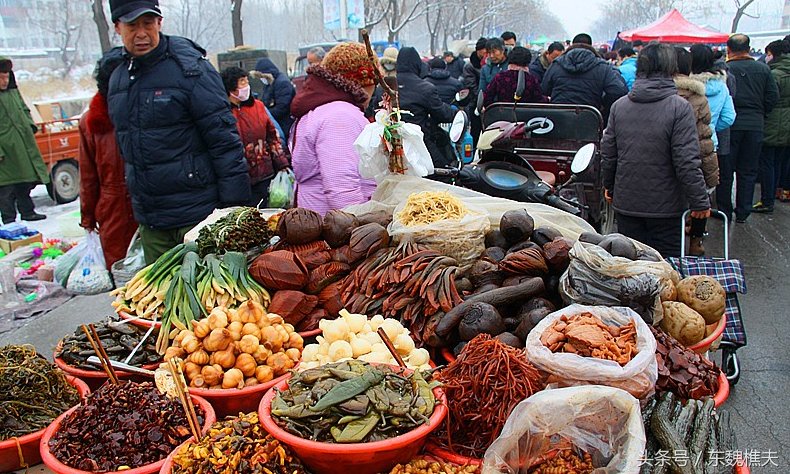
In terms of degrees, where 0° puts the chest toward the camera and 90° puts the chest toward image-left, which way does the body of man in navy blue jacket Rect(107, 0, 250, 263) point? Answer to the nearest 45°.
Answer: approximately 45°

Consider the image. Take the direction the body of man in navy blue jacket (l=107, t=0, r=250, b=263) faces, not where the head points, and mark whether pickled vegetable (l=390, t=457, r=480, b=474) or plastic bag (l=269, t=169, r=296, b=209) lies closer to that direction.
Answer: the pickled vegetable

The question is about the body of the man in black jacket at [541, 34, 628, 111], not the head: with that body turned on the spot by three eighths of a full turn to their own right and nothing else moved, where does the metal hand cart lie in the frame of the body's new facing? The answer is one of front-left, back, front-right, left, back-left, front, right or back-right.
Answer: front-right

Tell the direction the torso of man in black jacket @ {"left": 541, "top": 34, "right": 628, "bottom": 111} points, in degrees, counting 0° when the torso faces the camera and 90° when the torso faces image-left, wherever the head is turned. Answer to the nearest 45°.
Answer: approximately 180°

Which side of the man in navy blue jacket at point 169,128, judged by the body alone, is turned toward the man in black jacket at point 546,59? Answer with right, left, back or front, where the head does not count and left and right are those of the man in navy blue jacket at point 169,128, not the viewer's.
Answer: back

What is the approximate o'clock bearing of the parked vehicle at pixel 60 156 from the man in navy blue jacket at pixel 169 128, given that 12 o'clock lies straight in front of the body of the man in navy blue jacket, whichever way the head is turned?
The parked vehicle is roughly at 4 o'clock from the man in navy blue jacket.

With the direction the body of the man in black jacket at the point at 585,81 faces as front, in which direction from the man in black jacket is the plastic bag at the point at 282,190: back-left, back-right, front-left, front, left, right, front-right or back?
back-left

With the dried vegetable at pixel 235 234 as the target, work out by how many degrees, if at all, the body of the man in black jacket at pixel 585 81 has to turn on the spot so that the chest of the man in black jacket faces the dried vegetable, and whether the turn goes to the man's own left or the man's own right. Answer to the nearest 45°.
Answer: approximately 180°

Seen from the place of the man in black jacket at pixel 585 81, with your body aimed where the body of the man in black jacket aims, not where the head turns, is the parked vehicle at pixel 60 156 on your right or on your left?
on your left

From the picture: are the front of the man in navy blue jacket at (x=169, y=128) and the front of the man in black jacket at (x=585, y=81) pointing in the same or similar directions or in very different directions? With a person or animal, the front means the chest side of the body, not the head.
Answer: very different directions

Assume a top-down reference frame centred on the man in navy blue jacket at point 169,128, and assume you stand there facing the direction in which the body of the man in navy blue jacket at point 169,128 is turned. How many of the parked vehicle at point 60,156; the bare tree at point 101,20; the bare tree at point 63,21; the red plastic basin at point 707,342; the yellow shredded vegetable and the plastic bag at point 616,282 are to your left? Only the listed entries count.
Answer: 3

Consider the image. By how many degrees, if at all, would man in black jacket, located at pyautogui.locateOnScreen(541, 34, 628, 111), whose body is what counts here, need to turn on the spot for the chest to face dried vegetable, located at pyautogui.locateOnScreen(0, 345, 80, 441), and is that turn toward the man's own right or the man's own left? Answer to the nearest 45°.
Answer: approximately 180°

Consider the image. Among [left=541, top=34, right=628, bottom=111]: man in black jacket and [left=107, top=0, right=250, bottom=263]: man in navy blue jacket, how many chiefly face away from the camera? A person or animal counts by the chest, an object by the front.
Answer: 1

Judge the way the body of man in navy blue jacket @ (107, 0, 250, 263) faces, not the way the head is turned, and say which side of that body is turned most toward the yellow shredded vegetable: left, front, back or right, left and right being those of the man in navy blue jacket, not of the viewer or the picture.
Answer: left

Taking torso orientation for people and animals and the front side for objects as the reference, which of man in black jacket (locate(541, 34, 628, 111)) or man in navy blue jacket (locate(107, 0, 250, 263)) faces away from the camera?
man in black jacket (locate(541, 34, 628, 111))
